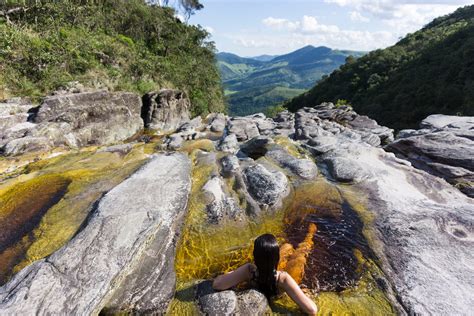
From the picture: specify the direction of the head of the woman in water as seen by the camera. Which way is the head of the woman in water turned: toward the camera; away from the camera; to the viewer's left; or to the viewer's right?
away from the camera

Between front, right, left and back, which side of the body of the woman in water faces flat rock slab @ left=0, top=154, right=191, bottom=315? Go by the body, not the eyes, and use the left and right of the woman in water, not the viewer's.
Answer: left

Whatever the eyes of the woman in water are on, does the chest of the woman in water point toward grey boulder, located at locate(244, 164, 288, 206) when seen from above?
yes

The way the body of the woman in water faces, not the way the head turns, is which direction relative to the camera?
away from the camera

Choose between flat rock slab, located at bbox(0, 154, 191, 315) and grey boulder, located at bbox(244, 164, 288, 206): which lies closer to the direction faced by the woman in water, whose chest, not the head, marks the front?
the grey boulder
